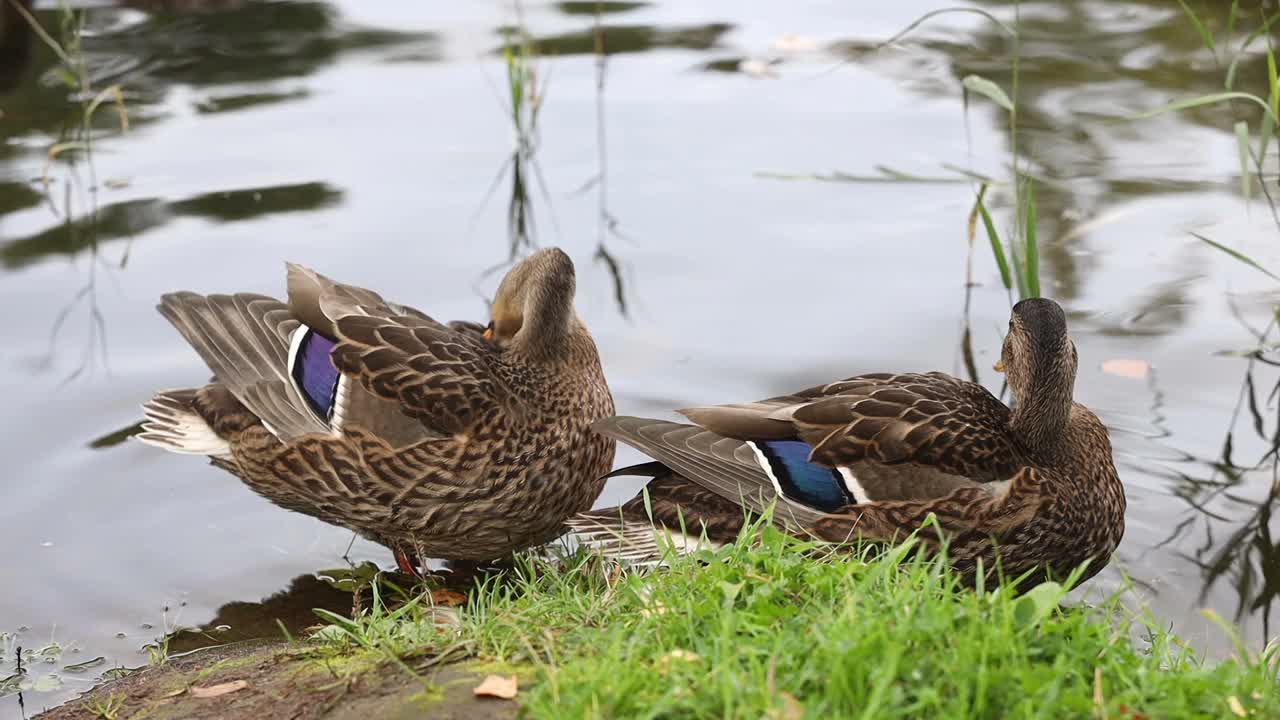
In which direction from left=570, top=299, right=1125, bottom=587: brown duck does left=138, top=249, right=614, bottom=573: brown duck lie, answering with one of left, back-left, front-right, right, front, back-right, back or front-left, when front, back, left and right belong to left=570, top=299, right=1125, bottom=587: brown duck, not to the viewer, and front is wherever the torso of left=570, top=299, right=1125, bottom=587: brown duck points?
back

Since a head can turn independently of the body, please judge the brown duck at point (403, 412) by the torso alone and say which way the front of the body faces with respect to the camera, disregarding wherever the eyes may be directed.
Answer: to the viewer's right

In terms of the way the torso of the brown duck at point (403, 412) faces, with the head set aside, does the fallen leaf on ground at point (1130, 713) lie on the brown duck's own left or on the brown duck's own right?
on the brown duck's own right

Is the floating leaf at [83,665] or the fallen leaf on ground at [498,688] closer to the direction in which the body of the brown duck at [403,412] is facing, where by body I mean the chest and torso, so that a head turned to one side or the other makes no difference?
the fallen leaf on ground

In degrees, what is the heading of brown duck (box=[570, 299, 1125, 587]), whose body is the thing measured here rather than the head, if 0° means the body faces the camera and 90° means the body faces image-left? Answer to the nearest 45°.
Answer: approximately 270°

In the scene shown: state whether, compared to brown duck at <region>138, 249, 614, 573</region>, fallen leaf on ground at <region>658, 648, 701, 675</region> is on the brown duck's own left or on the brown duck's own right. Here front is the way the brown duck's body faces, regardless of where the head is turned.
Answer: on the brown duck's own right

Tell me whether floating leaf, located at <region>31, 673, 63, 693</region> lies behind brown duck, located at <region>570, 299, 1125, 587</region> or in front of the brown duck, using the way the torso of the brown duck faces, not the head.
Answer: behind

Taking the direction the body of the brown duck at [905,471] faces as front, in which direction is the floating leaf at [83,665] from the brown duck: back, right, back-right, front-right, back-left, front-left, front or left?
back

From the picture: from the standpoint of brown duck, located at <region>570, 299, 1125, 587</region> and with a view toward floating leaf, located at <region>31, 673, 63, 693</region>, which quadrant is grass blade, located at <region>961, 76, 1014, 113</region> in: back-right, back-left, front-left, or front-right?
back-right

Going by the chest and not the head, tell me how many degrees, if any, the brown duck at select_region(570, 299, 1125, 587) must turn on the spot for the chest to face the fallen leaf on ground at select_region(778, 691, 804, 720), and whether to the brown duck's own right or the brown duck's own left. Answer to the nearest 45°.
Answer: approximately 90° to the brown duck's own right

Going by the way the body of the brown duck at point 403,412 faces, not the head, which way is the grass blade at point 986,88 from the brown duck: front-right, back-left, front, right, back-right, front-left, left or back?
front

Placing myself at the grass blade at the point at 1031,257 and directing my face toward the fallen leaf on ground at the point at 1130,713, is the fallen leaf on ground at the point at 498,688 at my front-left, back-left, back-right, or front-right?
front-right

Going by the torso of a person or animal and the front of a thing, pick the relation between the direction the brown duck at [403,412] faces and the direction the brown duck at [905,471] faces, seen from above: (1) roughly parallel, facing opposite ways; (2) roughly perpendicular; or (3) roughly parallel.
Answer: roughly parallel

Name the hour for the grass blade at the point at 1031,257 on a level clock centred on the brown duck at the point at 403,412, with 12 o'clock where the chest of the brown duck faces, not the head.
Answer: The grass blade is roughly at 12 o'clock from the brown duck.

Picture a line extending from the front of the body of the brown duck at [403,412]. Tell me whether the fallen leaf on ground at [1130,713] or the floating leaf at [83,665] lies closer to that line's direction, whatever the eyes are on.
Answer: the fallen leaf on ground

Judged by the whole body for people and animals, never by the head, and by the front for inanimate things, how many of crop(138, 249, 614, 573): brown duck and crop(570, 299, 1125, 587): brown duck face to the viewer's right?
2

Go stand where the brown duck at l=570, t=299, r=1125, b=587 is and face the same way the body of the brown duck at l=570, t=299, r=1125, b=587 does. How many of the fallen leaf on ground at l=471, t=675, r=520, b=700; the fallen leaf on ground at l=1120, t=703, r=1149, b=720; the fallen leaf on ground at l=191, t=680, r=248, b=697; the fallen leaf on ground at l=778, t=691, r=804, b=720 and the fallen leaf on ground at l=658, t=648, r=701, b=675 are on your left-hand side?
0

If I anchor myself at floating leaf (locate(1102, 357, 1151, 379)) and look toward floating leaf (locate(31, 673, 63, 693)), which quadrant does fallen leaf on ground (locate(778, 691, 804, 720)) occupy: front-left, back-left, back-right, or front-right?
front-left

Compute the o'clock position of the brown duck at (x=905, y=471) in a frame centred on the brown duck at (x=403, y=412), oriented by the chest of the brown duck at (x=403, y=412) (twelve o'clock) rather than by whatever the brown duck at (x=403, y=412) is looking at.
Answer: the brown duck at (x=905, y=471) is roughly at 1 o'clock from the brown duck at (x=403, y=412).
